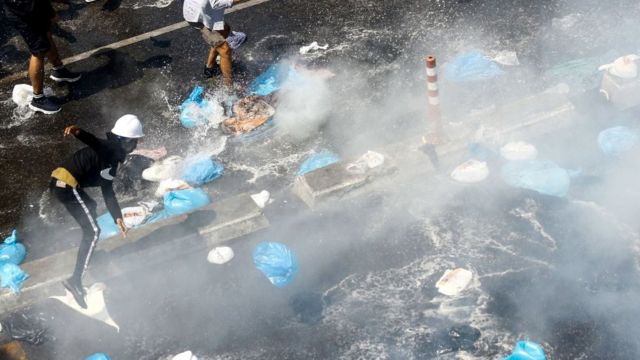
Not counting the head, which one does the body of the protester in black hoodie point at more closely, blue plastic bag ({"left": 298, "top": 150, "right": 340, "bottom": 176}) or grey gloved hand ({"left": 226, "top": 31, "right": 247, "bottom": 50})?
the blue plastic bag

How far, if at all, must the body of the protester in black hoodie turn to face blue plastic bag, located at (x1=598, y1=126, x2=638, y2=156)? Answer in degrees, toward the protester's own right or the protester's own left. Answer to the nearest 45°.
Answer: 0° — they already face it

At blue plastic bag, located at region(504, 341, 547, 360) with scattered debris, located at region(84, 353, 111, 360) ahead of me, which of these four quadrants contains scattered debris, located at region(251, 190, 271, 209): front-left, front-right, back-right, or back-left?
front-right

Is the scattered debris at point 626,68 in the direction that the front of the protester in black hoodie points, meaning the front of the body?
yes

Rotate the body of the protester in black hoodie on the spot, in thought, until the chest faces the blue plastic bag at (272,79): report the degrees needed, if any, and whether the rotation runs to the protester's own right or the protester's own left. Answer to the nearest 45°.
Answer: approximately 45° to the protester's own left

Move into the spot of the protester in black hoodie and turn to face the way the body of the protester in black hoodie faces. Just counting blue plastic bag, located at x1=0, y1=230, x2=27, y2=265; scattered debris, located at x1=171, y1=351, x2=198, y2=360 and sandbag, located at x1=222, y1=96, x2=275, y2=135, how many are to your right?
1

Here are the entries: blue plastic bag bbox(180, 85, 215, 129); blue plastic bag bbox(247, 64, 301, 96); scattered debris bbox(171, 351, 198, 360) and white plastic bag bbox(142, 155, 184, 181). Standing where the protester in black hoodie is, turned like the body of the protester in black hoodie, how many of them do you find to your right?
1

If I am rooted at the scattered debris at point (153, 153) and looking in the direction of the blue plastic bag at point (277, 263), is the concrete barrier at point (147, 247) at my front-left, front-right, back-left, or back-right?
front-right

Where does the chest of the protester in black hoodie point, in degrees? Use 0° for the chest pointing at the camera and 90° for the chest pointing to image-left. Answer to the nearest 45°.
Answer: approximately 270°

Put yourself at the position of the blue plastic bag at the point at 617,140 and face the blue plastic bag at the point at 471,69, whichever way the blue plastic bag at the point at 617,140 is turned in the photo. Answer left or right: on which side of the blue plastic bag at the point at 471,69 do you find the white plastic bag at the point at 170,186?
left

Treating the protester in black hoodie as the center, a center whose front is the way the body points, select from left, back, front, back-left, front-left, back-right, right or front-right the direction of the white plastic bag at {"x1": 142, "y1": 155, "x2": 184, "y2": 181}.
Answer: front-left
